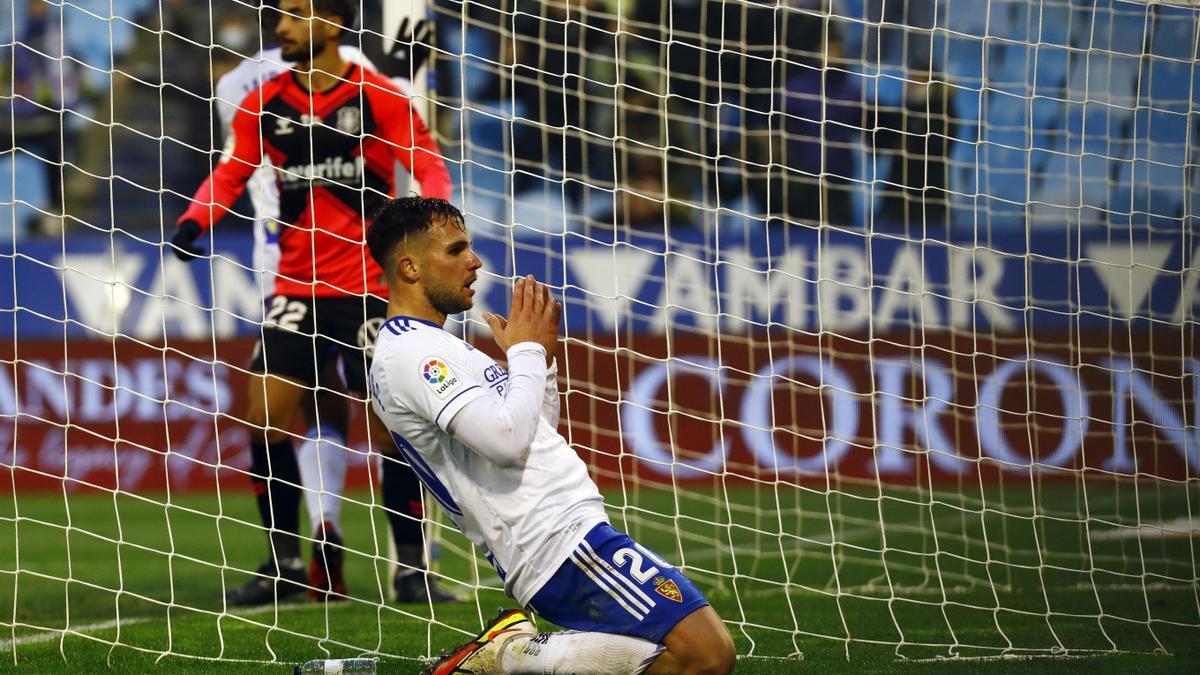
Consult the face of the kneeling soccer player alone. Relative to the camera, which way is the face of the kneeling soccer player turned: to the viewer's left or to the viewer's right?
to the viewer's right

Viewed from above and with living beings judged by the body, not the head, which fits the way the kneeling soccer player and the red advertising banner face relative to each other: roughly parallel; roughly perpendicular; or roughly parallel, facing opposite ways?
roughly perpendicular

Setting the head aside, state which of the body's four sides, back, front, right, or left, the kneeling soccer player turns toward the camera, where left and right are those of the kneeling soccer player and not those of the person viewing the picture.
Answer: right

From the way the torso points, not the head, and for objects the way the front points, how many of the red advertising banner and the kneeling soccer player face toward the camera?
1

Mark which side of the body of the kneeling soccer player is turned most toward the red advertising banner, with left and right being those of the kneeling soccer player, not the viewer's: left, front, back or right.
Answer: left

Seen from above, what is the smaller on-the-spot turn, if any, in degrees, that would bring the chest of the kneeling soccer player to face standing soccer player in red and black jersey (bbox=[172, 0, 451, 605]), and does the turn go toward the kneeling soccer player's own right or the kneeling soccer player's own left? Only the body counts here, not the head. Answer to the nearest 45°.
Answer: approximately 90° to the kneeling soccer player's own left
